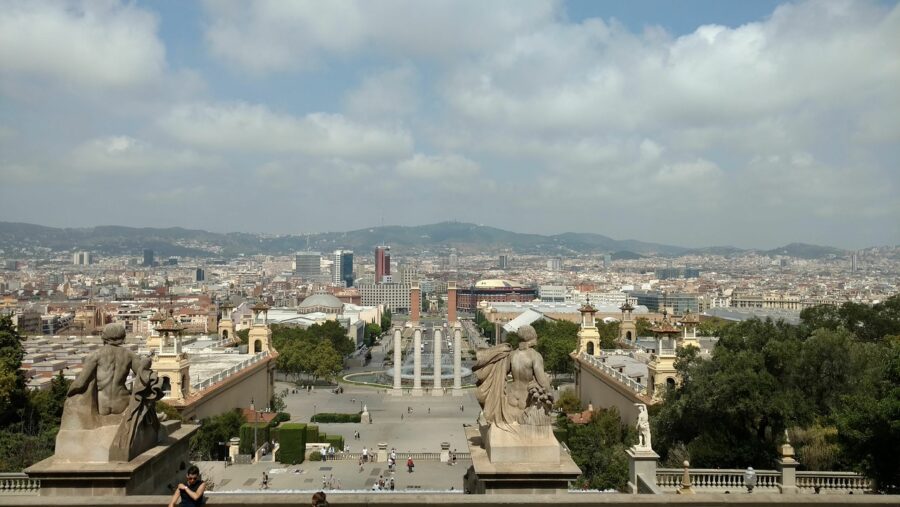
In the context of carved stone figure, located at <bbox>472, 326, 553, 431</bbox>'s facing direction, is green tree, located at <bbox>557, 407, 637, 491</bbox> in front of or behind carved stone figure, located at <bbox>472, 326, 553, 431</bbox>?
in front

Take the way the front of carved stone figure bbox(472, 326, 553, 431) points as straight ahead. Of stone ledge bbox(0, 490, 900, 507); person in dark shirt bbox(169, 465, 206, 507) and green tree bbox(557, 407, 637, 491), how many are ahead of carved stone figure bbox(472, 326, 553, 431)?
1

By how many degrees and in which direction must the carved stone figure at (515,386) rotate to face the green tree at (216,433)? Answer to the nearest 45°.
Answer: approximately 45° to its left

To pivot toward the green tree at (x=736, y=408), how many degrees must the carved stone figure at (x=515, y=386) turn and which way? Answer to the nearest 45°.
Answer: approximately 45° to its right

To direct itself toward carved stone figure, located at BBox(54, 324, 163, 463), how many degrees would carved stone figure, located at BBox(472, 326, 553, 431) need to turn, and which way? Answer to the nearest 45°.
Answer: approximately 90° to its left

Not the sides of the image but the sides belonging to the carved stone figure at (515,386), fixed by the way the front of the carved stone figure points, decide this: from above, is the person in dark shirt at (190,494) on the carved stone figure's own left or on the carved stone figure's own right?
on the carved stone figure's own left

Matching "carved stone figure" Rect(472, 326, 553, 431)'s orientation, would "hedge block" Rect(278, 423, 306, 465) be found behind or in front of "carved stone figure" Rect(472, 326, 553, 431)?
in front

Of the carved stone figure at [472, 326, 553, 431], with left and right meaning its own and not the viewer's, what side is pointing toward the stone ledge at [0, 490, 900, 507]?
back

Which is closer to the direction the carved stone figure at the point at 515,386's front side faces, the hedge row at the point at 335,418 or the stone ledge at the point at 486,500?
the hedge row

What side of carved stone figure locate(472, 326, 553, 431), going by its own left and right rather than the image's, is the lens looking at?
back

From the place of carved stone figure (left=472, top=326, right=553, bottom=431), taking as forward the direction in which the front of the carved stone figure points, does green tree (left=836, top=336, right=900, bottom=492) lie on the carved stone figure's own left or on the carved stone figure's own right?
on the carved stone figure's own right
